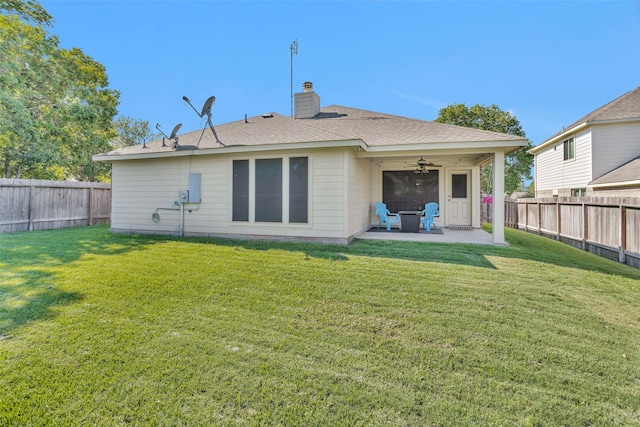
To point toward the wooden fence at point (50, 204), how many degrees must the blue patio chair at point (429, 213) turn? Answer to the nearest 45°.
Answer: approximately 45° to its right

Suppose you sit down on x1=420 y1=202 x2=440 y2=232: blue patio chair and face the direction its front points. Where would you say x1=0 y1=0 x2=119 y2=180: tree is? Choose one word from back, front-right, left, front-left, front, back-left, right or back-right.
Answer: front-right

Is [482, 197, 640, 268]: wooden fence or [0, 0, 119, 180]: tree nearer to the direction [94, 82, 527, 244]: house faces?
the tree

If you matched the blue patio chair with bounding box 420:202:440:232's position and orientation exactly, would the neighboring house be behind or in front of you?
behind

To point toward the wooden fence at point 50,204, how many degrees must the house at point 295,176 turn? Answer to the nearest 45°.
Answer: approximately 90° to its left

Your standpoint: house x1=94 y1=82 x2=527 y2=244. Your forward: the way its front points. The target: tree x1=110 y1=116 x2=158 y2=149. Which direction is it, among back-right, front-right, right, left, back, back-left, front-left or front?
front-left

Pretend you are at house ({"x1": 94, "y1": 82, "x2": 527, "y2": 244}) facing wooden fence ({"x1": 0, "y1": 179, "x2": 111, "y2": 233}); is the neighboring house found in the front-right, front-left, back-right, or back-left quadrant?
back-right

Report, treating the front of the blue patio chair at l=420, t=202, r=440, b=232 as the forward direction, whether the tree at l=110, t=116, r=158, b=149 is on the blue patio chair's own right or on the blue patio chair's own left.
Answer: on the blue patio chair's own right

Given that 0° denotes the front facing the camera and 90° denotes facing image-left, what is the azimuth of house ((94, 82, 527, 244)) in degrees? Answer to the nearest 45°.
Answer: approximately 180°

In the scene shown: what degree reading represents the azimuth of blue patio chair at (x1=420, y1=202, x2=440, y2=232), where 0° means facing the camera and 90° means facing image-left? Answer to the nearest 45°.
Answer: approximately 45°

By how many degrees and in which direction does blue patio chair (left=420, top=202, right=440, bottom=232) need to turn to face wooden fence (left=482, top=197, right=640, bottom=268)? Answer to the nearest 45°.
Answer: approximately 135° to its left

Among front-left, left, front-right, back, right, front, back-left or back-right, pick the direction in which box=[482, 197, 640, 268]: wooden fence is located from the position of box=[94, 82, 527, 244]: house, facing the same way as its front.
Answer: right

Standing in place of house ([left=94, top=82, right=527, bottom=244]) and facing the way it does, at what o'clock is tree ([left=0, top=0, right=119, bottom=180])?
The tree is roughly at 10 o'clock from the house.
